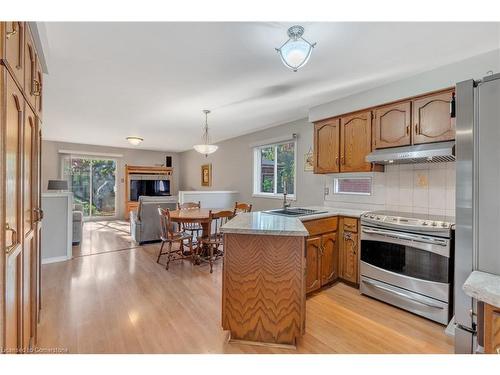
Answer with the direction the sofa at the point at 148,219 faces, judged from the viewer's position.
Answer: facing away from the viewer and to the left of the viewer

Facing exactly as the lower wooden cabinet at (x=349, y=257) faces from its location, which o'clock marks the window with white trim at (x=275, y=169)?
The window with white trim is roughly at 3 o'clock from the lower wooden cabinet.

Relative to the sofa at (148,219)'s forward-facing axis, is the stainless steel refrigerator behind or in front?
behind

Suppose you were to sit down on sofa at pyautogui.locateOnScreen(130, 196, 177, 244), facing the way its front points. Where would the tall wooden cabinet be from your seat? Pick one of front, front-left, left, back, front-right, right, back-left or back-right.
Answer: back-left

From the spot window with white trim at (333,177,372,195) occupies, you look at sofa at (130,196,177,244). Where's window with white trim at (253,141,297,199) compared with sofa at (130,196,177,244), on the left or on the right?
right

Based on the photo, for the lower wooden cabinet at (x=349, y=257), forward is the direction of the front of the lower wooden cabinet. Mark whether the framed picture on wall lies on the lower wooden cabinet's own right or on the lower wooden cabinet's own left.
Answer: on the lower wooden cabinet's own right

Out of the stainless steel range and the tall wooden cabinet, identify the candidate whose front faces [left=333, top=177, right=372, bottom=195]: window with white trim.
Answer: the tall wooden cabinet

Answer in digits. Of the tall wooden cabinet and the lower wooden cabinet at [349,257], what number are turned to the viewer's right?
1

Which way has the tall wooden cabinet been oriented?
to the viewer's right

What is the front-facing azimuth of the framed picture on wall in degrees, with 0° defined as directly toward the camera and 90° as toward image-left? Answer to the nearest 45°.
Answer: approximately 45°

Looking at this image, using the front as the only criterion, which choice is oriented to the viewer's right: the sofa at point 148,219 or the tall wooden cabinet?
the tall wooden cabinet

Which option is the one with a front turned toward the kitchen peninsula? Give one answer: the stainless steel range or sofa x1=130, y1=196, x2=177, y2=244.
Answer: the stainless steel range

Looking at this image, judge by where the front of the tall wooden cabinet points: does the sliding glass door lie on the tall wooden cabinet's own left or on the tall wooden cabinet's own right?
on the tall wooden cabinet's own left
